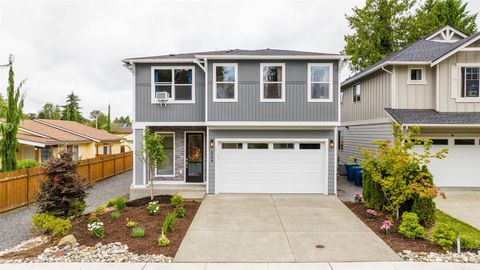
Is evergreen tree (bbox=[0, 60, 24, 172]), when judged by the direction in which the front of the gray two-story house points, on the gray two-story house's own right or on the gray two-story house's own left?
on the gray two-story house's own right

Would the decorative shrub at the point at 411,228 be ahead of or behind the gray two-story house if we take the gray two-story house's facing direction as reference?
ahead

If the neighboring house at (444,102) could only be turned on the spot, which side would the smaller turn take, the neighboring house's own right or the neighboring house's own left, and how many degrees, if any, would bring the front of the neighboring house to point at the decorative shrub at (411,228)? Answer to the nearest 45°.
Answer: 0° — it already faces it

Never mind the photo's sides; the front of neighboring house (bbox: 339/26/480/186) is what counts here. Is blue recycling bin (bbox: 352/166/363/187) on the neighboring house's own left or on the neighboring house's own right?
on the neighboring house's own right

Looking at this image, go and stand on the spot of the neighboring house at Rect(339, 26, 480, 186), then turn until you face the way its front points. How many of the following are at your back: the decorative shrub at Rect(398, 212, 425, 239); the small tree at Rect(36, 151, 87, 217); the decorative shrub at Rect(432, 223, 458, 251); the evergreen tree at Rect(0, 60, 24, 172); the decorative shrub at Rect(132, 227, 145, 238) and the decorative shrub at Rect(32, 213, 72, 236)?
0

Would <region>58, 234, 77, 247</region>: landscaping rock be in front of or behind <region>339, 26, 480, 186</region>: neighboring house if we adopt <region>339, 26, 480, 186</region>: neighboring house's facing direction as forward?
in front

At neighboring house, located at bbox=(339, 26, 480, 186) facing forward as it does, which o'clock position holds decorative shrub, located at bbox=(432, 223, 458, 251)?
The decorative shrub is roughly at 12 o'clock from the neighboring house.

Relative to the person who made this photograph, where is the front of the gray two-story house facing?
facing the viewer

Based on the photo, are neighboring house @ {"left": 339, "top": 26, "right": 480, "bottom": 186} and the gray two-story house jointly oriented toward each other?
no

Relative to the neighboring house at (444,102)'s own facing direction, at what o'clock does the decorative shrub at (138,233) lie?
The decorative shrub is roughly at 1 o'clock from the neighboring house.

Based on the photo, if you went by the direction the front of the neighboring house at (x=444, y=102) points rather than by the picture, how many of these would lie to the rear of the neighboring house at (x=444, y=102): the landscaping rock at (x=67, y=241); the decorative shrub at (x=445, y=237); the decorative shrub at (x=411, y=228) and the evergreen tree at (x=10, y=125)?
0

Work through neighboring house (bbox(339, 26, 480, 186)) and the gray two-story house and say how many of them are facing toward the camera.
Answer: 2

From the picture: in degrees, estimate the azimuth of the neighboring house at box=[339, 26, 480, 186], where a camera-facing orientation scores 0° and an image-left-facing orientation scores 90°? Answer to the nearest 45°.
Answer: approximately 0°

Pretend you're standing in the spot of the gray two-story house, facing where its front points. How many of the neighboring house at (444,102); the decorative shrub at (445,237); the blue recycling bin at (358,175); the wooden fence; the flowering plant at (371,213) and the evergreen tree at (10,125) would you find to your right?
2

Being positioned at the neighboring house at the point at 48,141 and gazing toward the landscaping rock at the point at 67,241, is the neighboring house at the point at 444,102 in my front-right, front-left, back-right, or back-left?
front-left

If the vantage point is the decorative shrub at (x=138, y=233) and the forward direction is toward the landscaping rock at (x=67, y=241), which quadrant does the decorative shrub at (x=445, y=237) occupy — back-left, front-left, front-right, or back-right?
back-left

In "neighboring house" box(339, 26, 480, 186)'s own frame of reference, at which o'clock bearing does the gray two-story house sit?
The gray two-story house is roughly at 2 o'clock from the neighboring house.

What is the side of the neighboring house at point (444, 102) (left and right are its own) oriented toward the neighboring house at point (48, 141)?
right

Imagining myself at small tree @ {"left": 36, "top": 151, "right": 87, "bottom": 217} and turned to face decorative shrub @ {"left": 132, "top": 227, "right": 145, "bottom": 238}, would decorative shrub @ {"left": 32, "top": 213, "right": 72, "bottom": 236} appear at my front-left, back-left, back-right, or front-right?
front-right

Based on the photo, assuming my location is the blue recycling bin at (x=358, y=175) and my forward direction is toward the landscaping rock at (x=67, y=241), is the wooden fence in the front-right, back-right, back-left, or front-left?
front-right
